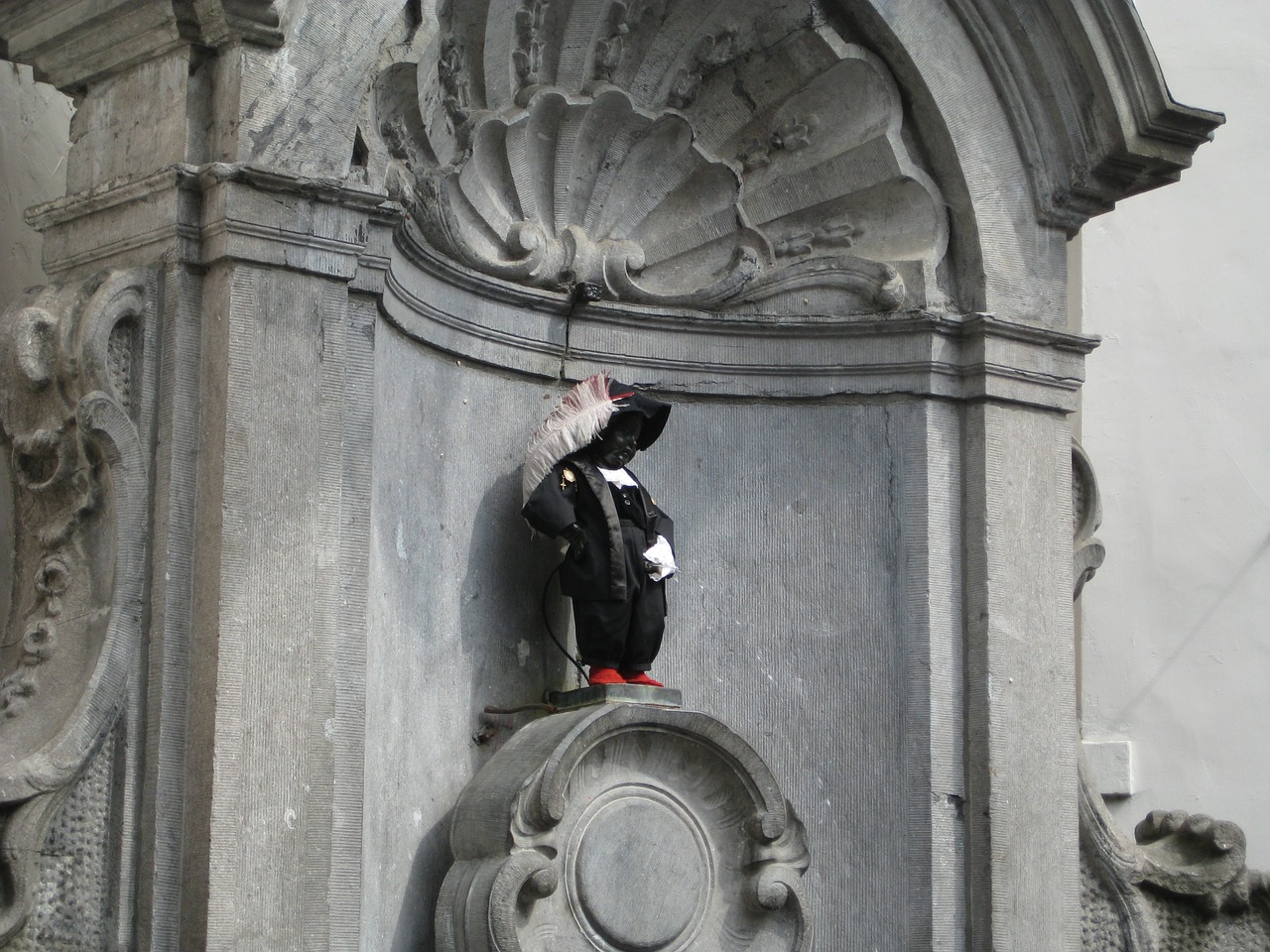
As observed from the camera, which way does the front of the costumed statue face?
facing the viewer and to the right of the viewer
